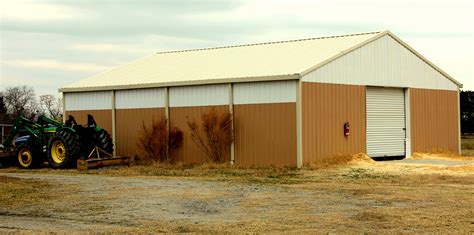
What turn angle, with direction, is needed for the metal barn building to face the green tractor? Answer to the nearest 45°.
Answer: approximately 135° to its right

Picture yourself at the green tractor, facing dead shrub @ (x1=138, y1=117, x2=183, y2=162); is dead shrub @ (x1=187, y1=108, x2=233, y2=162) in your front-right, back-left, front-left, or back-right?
front-right

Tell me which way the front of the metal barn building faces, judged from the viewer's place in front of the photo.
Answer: facing the viewer and to the right of the viewer
